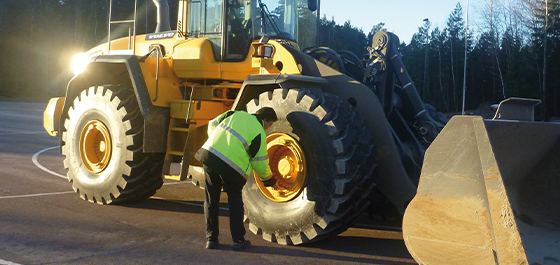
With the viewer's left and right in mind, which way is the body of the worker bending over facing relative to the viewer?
facing away from the viewer and to the right of the viewer

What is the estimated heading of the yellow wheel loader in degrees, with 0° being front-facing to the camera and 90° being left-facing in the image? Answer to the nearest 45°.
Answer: approximately 315°

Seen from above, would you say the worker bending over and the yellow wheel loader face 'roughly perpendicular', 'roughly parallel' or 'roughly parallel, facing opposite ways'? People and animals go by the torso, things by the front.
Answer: roughly perpendicular
